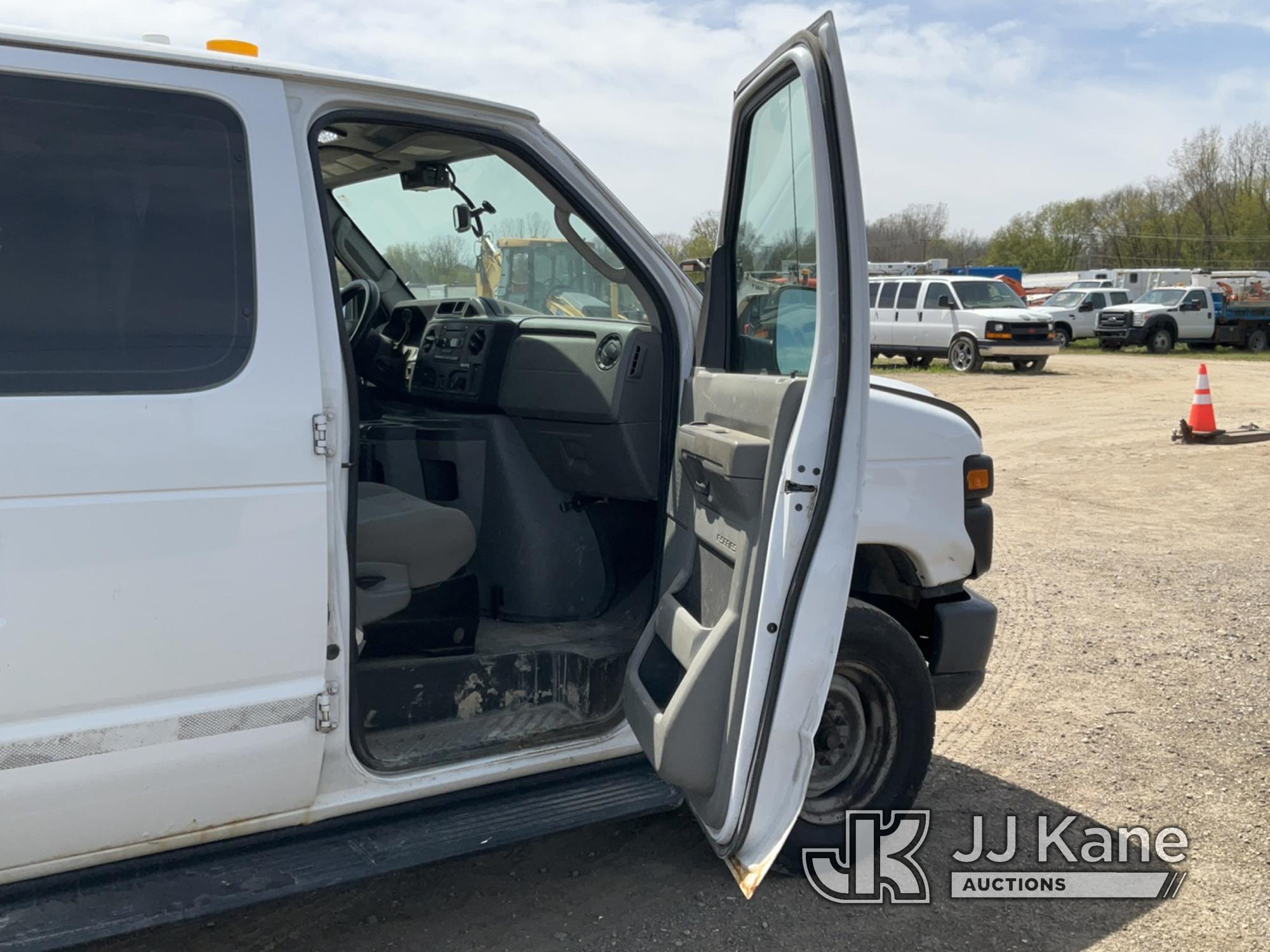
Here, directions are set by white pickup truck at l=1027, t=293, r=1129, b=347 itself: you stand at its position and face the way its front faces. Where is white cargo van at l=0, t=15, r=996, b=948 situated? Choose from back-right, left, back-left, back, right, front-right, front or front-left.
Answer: front-left

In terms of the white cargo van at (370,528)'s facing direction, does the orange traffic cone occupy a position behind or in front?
in front

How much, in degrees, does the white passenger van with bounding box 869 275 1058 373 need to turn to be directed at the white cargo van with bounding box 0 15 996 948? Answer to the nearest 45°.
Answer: approximately 45° to its right

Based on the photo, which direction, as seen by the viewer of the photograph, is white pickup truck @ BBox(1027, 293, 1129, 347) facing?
facing the viewer and to the left of the viewer

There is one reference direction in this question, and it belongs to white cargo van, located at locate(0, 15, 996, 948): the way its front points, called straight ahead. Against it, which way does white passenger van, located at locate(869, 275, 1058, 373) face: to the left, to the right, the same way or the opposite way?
to the right

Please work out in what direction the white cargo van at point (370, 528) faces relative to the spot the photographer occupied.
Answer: facing away from the viewer and to the right of the viewer

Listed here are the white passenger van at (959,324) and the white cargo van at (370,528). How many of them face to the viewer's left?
0

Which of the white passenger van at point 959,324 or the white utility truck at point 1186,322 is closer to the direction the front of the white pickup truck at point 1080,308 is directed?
the white passenger van

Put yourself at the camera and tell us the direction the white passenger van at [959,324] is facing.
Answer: facing the viewer and to the right of the viewer

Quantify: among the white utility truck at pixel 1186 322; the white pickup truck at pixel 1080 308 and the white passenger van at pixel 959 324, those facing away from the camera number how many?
0

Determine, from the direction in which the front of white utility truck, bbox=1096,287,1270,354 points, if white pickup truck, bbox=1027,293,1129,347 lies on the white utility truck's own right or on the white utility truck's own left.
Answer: on the white utility truck's own right

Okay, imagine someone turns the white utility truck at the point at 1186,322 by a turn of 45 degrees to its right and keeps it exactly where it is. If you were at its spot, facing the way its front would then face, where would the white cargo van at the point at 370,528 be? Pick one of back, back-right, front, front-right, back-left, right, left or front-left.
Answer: left

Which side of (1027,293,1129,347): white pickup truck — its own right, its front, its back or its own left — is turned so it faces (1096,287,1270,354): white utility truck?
left

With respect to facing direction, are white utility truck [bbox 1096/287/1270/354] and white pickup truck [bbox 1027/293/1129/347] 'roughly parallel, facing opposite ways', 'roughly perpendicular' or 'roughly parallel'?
roughly parallel
